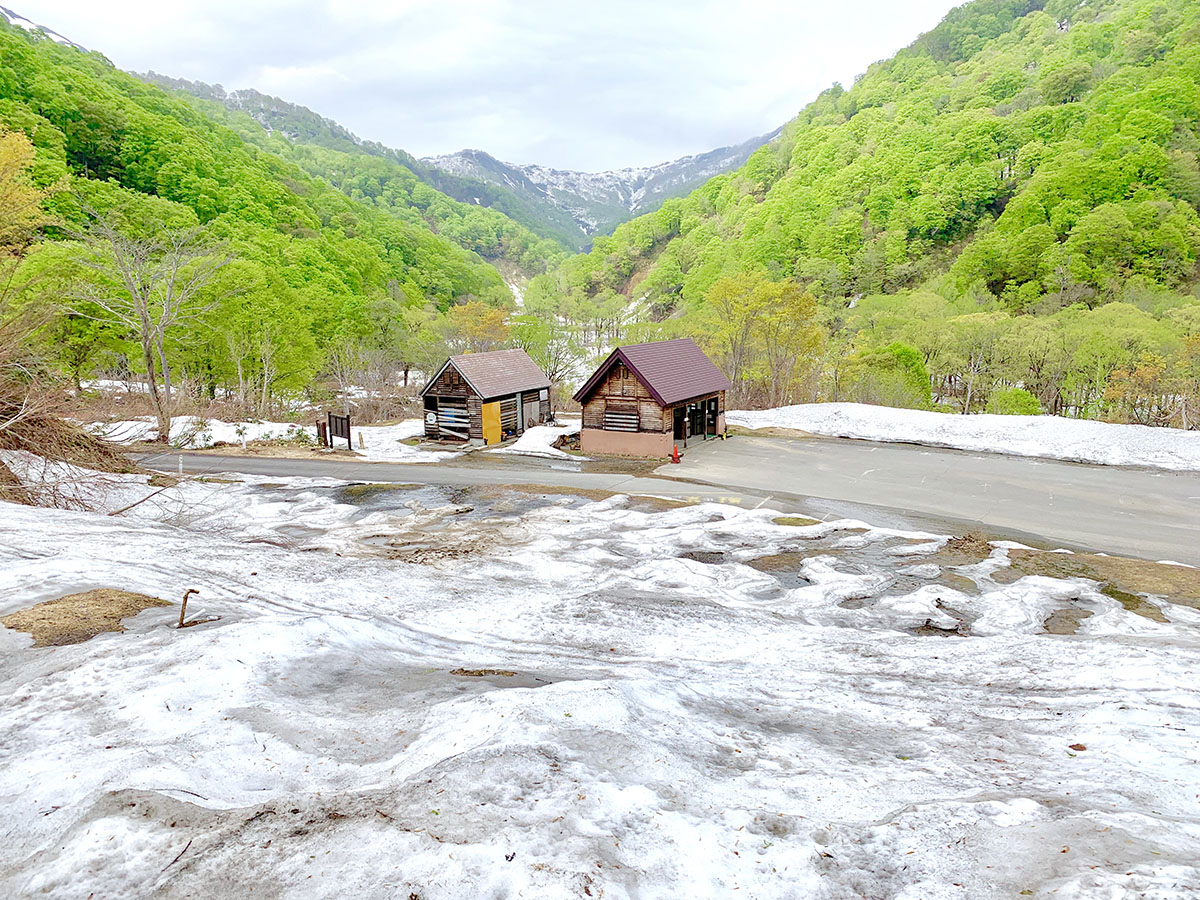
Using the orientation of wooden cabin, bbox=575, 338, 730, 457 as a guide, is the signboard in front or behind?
behind

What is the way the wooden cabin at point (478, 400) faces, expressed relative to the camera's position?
facing the viewer and to the right of the viewer

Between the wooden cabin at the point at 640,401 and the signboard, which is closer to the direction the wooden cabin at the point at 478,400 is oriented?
the wooden cabin

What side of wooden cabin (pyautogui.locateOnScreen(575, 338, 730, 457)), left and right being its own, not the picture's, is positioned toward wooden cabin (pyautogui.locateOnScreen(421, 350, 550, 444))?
back

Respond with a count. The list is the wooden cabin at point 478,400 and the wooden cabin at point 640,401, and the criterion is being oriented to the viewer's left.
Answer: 0

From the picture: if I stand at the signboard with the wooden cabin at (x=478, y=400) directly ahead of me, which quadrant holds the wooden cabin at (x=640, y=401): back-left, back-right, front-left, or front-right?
front-right

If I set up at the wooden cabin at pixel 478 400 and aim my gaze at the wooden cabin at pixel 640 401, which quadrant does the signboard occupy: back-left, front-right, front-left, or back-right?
back-right

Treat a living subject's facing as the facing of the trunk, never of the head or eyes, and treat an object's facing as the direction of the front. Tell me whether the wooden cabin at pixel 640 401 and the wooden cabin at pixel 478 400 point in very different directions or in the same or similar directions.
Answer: same or similar directions

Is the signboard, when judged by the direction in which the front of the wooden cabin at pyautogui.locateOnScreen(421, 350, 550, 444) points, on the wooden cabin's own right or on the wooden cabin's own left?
on the wooden cabin's own right

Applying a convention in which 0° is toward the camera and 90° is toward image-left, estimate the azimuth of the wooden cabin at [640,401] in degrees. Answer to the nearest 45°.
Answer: approximately 315°

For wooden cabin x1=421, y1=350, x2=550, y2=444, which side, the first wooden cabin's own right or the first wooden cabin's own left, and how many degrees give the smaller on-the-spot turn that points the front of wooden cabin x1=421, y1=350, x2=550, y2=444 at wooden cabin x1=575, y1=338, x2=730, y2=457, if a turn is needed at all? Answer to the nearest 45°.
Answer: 0° — it already faces it
